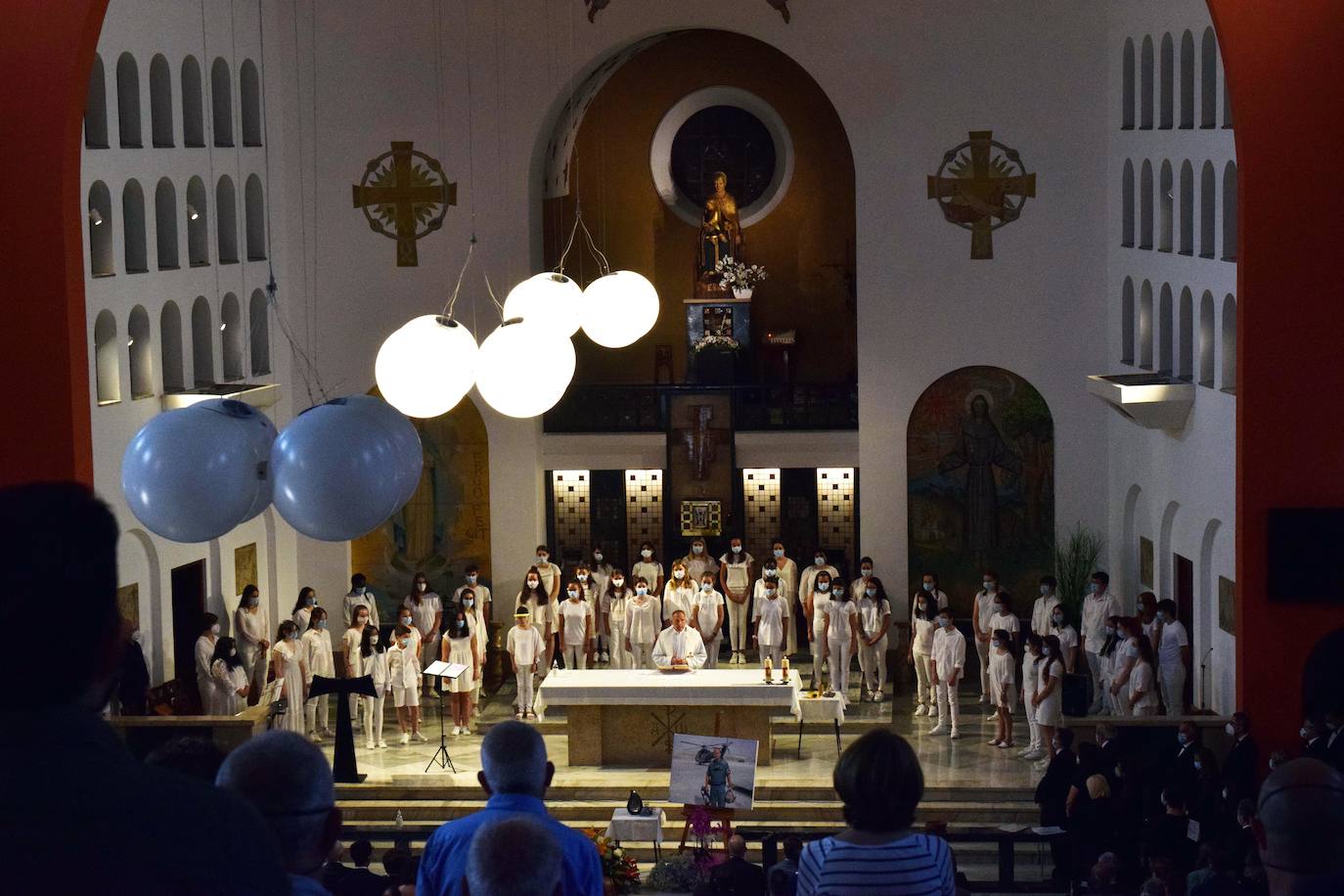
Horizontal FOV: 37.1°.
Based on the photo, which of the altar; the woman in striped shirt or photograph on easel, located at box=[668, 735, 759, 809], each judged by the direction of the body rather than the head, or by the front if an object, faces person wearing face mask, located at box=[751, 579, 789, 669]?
the woman in striped shirt

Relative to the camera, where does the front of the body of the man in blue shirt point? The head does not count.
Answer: away from the camera

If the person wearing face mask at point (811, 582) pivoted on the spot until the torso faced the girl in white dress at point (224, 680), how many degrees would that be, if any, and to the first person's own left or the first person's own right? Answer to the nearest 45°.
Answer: approximately 45° to the first person's own right

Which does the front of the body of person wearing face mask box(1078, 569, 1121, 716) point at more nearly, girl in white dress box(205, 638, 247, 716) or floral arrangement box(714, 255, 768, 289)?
the girl in white dress

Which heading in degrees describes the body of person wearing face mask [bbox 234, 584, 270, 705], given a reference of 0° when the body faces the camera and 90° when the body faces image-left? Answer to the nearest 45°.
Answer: approximately 315°

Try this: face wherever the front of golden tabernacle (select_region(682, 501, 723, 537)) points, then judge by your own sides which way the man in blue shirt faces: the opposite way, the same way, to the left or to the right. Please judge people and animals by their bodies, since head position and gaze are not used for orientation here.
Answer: the opposite way

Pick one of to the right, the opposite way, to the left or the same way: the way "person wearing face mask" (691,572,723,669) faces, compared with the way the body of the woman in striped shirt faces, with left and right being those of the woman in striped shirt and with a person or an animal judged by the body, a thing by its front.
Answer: the opposite way
